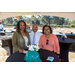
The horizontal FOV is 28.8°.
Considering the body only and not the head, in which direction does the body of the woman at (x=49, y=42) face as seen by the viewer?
toward the camera
